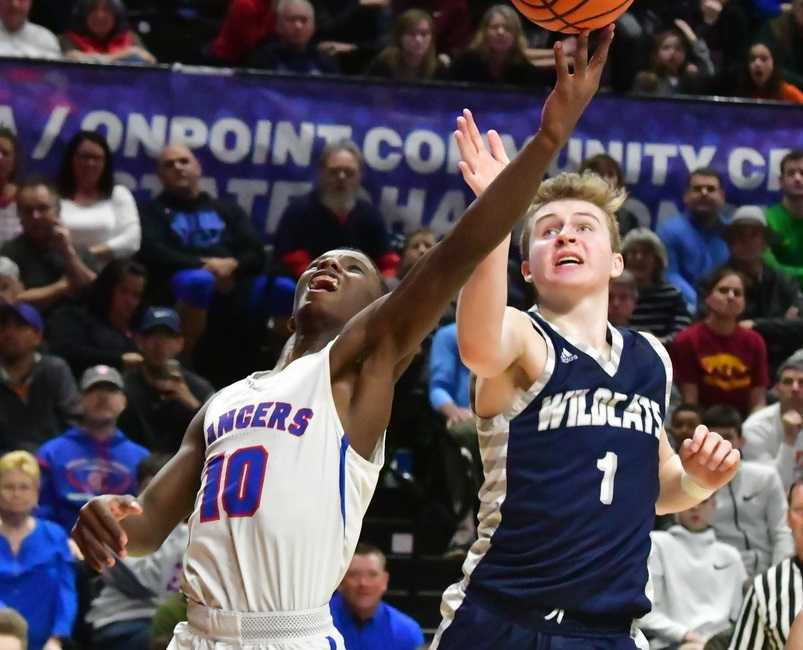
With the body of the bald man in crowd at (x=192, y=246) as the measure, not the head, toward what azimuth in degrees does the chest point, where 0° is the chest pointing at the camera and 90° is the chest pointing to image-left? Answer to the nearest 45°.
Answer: approximately 0°

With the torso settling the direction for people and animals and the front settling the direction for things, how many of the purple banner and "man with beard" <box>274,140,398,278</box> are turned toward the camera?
2

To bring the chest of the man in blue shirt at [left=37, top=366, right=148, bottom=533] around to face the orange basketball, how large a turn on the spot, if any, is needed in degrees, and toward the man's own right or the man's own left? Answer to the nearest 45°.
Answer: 0° — they already face it
